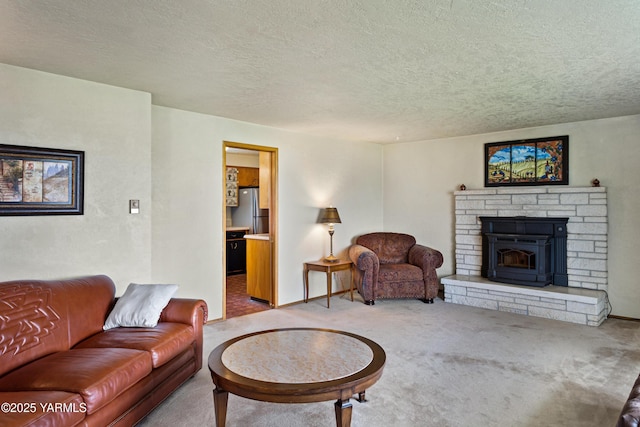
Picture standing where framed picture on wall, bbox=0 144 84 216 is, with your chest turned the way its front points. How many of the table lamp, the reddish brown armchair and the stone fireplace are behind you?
0

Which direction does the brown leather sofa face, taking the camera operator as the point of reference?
facing the viewer and to the right of the viewer

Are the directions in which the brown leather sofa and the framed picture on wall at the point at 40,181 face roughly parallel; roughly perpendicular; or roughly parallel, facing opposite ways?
roughly parallel

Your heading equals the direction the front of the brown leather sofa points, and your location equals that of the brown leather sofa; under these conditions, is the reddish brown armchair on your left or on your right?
on your left

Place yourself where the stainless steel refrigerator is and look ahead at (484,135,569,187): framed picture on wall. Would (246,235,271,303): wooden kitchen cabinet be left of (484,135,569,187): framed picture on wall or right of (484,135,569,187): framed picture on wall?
right

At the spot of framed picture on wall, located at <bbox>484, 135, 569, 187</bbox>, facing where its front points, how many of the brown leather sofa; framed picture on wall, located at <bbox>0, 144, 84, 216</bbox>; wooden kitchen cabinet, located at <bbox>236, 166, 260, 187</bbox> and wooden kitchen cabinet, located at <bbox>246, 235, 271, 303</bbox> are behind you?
0

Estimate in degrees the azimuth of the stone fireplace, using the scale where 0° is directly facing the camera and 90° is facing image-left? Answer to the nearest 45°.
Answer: approximately 45°

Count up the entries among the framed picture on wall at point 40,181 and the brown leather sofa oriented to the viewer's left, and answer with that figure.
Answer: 0

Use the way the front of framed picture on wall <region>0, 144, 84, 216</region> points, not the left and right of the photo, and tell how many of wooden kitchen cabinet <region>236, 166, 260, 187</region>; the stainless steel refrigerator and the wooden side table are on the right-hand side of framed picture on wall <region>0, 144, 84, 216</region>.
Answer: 0

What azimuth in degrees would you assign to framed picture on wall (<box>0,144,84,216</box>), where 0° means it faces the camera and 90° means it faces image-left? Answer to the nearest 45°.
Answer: approximately 315°

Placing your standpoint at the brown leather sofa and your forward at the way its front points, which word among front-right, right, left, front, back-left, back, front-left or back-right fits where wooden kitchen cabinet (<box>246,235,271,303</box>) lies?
left

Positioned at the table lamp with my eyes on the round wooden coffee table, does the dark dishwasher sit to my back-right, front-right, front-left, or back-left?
back-right

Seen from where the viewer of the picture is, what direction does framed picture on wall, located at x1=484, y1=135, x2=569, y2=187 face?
facing the viewer and to the left of the viewer
